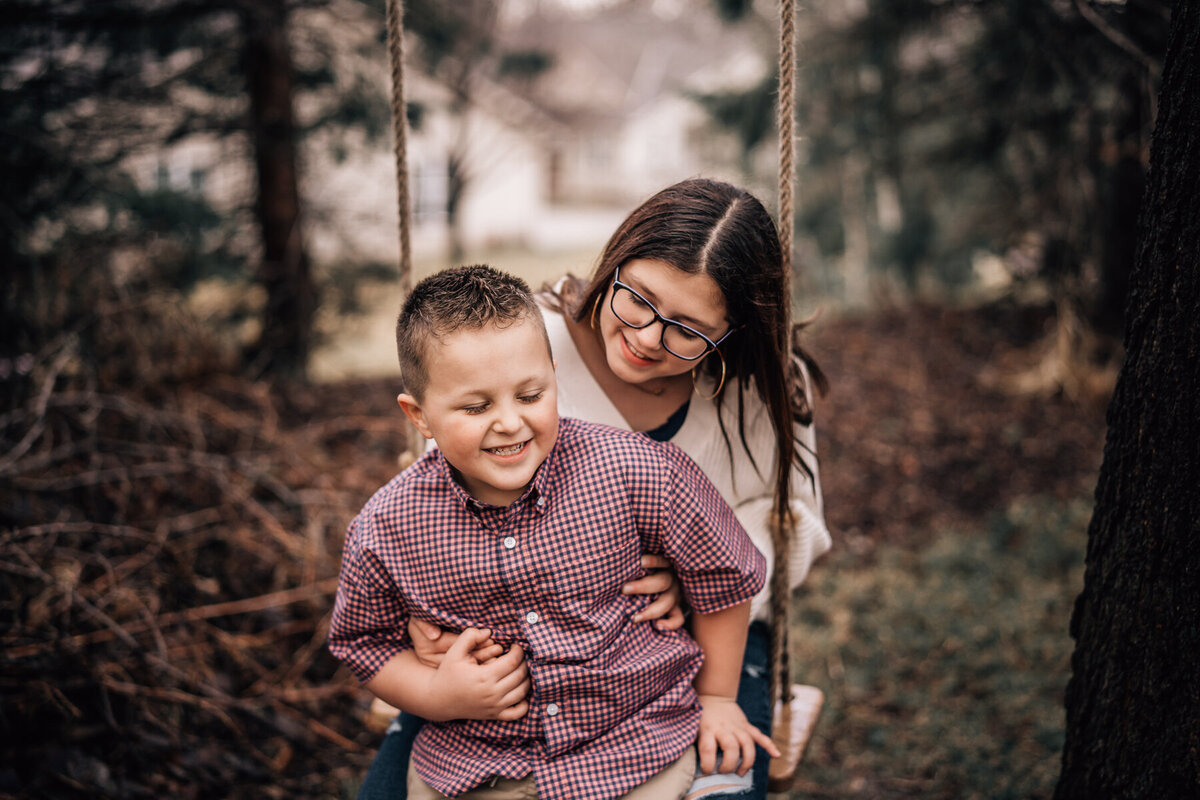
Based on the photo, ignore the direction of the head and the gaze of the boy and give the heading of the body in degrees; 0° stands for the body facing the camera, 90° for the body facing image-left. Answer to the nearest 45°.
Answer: approximately 0°

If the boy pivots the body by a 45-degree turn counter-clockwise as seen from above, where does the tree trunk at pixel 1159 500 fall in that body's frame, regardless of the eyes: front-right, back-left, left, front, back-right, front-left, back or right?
front-left

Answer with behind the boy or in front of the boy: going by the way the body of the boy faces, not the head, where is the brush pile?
behind

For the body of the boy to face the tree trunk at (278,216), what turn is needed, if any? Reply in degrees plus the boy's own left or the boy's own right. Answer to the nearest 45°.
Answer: approximately 180°

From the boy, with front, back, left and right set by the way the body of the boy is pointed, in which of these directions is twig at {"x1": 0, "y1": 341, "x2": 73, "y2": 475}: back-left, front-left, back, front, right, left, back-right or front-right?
back-right
